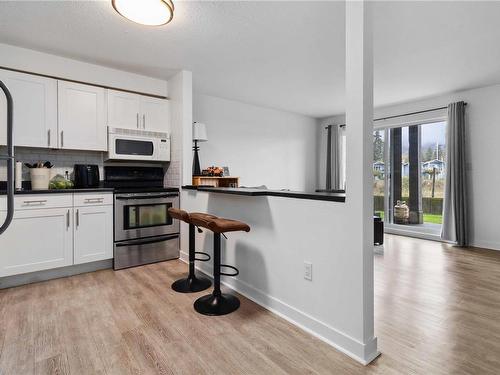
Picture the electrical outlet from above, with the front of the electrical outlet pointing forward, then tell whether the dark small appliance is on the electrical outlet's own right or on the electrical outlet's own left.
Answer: on the electrical outlet's own right

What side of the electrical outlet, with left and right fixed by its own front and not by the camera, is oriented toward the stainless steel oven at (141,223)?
right

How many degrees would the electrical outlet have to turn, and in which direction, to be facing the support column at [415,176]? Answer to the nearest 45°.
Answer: approximately 180°

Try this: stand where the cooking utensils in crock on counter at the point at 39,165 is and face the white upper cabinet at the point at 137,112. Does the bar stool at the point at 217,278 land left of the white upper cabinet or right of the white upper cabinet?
right

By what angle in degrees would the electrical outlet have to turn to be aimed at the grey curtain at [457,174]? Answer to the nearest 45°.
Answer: approximately 180°

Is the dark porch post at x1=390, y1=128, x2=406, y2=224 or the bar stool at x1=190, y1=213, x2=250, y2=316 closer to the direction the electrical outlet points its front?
the bar stool

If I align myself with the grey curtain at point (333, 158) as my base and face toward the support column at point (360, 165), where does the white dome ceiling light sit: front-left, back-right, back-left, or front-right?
front-right

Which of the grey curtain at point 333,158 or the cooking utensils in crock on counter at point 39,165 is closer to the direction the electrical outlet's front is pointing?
the cooking utensils in crock on counter
